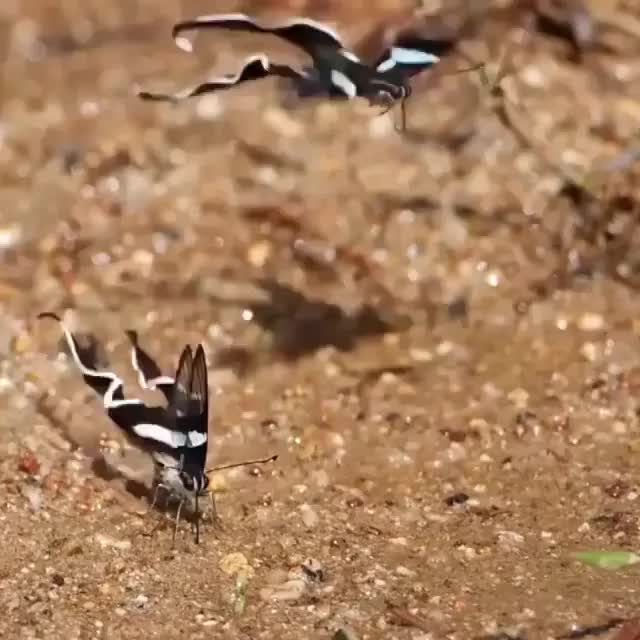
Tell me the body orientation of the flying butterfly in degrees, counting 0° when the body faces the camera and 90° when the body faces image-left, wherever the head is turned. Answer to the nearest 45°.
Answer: approximately 270°

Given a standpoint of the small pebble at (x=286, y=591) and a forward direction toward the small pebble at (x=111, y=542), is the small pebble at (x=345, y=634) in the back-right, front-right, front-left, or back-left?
back-left

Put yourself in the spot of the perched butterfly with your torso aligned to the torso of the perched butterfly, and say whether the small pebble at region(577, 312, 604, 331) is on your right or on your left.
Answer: on your left

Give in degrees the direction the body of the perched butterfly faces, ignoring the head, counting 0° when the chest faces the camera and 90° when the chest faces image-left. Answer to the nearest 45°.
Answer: approximately 315°

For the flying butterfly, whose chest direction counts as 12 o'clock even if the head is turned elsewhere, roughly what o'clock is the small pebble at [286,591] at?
The small pebble is roughly at 3 o'clock from the flying butterfly.

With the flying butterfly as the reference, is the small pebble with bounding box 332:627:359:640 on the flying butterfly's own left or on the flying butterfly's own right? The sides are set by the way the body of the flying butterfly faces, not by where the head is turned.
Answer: on the flying butterfly's own right
